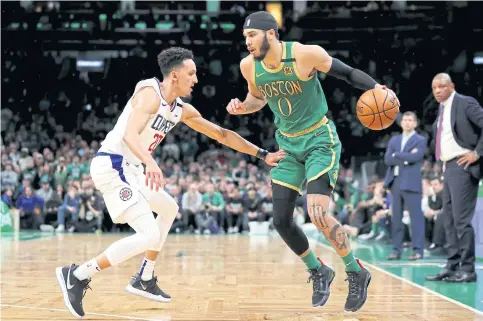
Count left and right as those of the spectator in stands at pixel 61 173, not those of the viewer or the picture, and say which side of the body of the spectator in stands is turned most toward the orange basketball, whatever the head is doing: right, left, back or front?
front

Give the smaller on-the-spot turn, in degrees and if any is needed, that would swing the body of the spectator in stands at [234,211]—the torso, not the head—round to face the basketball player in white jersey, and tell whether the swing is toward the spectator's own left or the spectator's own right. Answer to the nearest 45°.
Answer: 0° — they already face them

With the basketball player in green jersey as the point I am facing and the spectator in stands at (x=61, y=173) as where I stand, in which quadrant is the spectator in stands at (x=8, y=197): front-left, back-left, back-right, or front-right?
front-right

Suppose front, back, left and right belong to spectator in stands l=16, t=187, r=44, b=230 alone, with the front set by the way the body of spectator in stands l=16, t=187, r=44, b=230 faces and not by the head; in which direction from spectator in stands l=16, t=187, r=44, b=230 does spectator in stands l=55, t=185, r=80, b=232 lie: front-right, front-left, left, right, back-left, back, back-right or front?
front-left

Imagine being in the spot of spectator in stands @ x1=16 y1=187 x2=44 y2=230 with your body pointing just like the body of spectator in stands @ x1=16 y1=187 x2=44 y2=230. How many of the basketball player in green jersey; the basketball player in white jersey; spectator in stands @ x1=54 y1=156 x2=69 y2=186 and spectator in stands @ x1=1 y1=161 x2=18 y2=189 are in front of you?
2

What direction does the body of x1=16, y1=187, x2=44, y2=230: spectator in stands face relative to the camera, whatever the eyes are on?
toward the camera

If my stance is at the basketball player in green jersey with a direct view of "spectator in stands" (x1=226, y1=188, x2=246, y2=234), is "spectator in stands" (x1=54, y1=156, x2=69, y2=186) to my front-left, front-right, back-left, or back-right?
front-left

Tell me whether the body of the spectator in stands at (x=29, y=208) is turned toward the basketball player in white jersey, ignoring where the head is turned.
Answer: yes

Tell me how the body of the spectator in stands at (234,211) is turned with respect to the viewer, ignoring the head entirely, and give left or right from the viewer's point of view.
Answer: facing the viewer

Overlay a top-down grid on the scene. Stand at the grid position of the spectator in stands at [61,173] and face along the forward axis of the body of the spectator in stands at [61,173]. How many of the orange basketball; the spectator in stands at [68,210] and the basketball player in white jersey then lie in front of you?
3

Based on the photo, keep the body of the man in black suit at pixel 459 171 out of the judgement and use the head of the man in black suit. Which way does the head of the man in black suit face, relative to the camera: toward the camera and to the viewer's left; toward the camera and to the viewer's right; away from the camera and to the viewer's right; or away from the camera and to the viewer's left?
toward the camera and to the viewer's left

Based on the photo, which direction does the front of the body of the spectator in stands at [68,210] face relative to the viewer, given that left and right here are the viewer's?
facing the viewer and to the left of the viewer

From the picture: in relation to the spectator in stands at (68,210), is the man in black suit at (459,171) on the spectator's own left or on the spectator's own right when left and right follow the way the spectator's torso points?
on the spectator's own left

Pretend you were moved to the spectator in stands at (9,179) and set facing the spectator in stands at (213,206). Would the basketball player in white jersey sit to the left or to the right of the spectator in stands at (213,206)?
right

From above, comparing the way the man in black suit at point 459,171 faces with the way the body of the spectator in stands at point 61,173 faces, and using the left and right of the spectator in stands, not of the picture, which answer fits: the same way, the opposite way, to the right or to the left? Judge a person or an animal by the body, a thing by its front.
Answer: to the right
